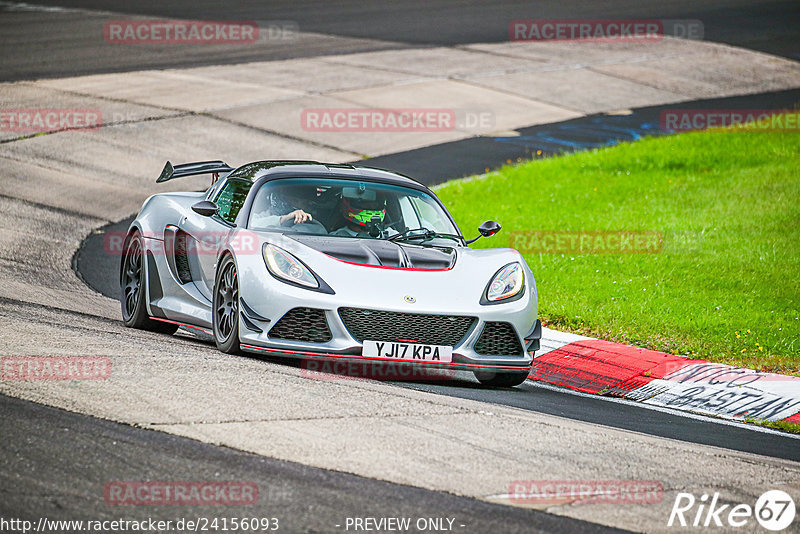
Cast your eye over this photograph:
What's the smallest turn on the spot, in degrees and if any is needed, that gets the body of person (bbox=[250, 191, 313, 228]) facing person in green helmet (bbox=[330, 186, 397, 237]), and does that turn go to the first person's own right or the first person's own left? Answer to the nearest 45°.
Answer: approximately 45° to the first person's own left

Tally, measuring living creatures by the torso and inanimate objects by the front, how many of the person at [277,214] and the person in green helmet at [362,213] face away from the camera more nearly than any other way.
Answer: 0

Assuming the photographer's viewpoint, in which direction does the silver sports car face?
facing the viewer and to the right of the viewer

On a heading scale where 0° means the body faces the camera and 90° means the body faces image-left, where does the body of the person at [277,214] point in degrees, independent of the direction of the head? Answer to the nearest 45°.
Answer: approximately 315°

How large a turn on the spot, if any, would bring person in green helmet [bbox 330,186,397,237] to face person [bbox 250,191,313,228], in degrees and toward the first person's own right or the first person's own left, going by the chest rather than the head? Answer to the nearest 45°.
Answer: approximately 135° to the first person's own right

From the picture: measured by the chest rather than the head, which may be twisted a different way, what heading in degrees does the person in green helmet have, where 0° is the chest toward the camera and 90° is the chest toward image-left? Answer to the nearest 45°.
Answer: approximately 315°
